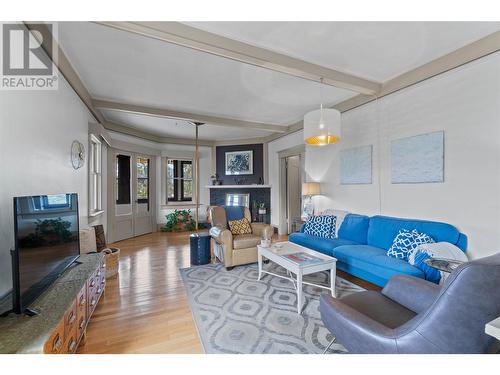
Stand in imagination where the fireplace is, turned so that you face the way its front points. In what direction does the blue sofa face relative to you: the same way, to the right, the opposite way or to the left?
to the right

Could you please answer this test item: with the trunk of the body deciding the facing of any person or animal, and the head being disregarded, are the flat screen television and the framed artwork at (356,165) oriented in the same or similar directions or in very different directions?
very different directions

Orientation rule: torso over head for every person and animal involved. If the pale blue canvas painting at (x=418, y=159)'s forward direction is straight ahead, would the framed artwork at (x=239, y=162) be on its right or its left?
on its right

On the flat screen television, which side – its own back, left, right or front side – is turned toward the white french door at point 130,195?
left

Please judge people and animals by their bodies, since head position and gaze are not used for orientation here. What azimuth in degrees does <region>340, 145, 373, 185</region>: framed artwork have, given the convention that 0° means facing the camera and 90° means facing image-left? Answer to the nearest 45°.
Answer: approximately 45°

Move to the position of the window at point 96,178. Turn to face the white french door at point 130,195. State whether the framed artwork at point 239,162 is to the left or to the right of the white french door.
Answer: right

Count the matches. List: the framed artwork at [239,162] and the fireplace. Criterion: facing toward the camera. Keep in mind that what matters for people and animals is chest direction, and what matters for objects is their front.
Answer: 2

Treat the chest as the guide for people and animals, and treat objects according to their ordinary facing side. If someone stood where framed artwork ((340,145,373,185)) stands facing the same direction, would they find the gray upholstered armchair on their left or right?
on their left
